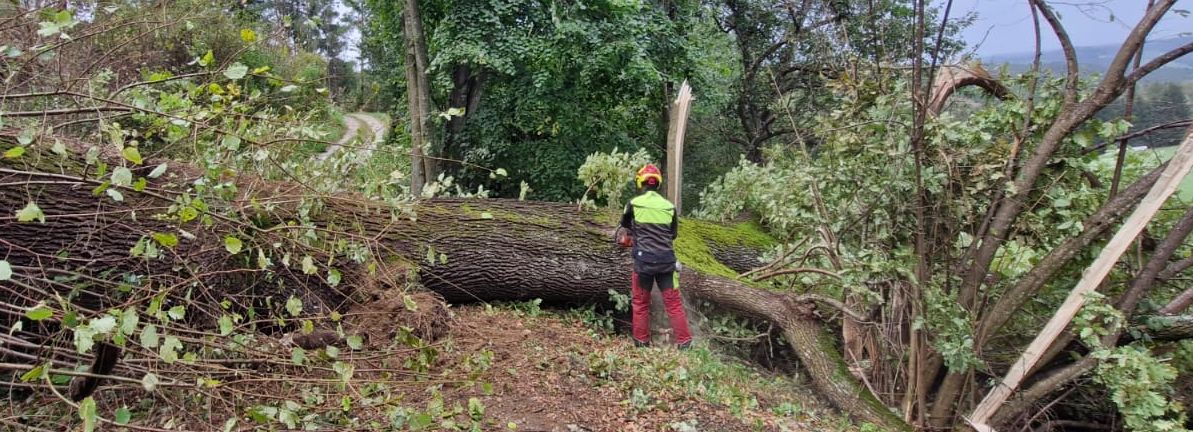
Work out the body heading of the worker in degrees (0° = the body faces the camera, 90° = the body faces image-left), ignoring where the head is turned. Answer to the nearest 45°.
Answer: approximately 180°

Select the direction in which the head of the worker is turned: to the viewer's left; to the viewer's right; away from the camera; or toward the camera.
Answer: away from the camera
